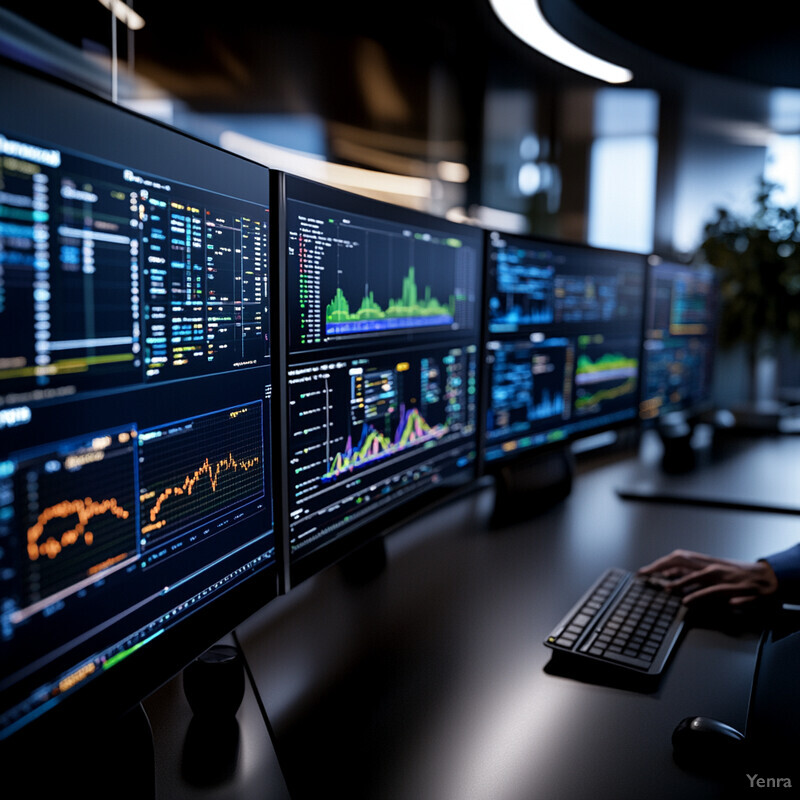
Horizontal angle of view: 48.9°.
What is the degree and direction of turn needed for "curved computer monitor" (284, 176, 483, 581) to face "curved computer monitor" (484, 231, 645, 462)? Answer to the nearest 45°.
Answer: approximately 90° to its left

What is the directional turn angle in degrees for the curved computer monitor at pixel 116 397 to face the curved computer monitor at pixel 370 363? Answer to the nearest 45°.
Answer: approximately 90° to its left

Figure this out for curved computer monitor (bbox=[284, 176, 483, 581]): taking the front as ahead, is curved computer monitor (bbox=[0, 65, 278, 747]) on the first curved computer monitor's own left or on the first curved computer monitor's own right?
on the first curved computer monitor's own right

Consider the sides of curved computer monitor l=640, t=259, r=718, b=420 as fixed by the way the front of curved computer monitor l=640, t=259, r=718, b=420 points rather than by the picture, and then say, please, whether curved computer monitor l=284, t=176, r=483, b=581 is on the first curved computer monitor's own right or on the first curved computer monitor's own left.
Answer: on the first curved computer monitor's own right

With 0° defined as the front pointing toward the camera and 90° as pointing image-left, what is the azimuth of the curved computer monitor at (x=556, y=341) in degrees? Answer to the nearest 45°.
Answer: approximately 315°

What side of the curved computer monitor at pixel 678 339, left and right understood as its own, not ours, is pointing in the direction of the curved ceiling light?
right

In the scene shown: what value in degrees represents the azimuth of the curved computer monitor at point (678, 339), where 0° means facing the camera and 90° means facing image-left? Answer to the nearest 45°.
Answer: approximately 315°

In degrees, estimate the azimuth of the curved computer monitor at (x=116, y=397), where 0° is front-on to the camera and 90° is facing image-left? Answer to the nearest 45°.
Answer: approximately 315°

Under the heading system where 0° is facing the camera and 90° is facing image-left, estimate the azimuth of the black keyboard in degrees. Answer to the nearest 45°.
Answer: approximately 315°

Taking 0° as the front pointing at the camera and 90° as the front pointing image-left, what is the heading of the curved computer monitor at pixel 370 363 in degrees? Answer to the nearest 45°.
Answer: approximately 315°
